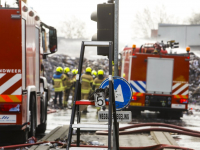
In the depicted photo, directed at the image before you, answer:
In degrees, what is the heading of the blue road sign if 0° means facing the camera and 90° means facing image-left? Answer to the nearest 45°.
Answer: approximately 0°

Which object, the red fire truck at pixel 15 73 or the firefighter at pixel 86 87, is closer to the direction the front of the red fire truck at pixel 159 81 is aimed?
the firefighter

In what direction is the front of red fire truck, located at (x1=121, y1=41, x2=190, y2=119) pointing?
away from the camera

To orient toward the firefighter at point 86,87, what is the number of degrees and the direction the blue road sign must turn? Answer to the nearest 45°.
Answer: approximately 180°

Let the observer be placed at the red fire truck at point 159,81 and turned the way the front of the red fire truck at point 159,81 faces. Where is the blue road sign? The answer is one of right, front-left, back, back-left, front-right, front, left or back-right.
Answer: back

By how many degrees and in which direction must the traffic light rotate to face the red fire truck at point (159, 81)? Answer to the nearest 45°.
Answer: approximately 90° to its right

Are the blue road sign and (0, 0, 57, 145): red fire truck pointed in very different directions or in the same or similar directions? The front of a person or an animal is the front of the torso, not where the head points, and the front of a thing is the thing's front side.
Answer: very different directions
